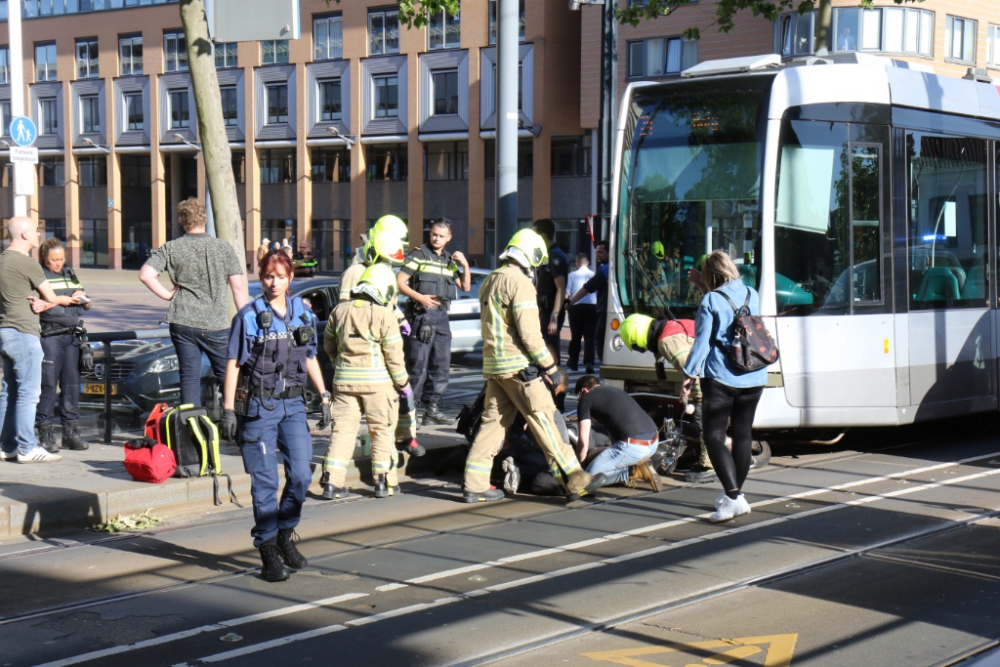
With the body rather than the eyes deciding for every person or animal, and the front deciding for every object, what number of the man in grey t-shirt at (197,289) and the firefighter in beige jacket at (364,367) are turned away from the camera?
2

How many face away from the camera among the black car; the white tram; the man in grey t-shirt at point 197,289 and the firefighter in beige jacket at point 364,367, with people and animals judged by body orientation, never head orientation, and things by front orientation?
2

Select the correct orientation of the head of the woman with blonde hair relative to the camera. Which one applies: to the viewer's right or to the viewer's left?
to the viewer's left

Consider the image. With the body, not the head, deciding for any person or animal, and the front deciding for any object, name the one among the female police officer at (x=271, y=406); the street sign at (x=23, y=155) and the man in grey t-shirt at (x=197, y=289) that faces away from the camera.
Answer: the man in grey t-shirt

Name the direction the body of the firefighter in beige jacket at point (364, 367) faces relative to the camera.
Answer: away from the camera

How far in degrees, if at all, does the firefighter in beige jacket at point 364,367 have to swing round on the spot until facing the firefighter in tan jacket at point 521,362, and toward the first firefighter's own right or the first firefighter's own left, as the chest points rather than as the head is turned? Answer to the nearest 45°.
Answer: approximately 90° to the first firefighter's own right

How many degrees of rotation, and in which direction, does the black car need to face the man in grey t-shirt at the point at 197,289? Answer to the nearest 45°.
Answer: approximately 45° to its left

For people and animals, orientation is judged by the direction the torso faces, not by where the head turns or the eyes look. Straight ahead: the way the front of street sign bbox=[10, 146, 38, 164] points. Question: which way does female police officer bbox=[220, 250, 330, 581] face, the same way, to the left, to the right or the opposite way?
the same way

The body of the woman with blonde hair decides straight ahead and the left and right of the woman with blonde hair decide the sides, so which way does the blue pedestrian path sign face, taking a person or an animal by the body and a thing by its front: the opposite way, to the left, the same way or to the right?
the opposite way

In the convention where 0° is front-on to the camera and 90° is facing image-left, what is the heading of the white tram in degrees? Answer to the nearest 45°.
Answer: approximately 45°

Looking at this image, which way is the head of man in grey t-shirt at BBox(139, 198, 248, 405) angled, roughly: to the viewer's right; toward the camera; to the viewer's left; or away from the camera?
away from the camera

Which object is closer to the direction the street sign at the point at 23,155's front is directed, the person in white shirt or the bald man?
the bald man

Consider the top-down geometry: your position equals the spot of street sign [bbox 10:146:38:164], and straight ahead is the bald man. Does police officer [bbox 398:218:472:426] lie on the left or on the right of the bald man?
left

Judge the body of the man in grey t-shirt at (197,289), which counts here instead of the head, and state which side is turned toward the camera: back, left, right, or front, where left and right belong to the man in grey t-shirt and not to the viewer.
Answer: back

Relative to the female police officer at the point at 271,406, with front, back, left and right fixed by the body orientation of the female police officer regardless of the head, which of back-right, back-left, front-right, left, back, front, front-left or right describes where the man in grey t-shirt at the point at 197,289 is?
back

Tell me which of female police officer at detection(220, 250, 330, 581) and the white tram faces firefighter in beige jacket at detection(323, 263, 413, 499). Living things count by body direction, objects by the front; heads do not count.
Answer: the white tram

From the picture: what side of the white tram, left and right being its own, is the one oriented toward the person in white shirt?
right

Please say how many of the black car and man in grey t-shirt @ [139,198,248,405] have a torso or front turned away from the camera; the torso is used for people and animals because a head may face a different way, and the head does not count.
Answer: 1

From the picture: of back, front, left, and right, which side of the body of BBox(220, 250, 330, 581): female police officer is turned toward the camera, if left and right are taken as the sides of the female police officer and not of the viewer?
front

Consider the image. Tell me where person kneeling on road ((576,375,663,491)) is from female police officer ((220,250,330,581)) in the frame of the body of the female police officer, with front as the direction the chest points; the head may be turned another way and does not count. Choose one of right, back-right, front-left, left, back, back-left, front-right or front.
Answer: back-left
